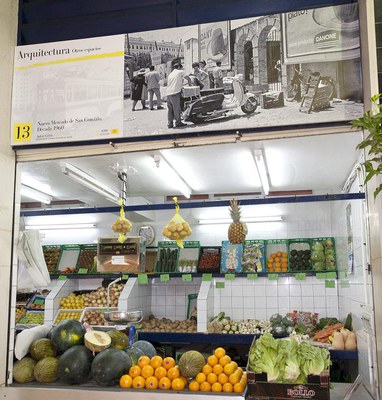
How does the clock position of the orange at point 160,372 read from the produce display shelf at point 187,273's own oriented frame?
The orange is roughly at 12 o'clock from the produce display shelf.

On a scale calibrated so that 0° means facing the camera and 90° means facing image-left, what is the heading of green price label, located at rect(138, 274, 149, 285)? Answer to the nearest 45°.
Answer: approximately 0°

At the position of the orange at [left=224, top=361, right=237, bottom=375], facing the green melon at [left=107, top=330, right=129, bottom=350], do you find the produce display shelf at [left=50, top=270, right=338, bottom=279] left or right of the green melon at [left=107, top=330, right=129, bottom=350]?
right

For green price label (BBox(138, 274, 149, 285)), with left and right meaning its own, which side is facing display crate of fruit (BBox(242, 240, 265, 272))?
left

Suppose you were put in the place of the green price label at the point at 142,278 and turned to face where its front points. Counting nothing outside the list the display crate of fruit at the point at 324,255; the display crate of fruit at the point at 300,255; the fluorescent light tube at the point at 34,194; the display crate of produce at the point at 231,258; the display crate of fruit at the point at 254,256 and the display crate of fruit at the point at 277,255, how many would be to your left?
5

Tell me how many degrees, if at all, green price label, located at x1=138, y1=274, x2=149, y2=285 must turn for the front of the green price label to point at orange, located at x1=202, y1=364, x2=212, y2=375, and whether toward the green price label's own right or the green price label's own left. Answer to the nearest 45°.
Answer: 0° — it already faces it

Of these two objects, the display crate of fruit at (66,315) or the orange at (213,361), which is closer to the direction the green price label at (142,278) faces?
the orange

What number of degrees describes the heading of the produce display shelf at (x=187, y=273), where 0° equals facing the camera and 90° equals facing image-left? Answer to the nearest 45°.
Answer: approximately 0°

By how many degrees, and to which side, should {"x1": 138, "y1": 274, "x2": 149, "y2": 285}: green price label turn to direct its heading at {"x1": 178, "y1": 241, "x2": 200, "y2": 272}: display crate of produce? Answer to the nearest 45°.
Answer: approximately 135° to its left

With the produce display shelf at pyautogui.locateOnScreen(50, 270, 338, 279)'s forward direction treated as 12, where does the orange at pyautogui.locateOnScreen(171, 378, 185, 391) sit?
The orange is roughly at 12 o'clock from the produce display shelf.

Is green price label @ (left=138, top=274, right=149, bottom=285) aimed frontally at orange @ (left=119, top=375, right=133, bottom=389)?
yes
